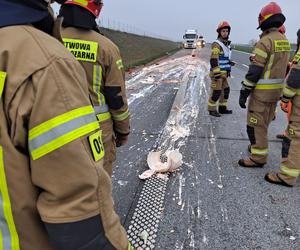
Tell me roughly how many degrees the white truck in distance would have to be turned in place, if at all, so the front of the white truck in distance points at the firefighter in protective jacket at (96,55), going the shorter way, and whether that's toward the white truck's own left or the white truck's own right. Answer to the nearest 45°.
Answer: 0° — it already faces them

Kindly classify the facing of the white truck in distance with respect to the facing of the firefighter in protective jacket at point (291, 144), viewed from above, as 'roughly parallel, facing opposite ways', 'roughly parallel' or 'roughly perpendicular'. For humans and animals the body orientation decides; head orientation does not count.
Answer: roughly perpendicular

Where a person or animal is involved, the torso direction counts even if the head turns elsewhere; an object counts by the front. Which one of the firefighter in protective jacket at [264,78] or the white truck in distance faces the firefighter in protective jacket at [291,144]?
the white truck in distance

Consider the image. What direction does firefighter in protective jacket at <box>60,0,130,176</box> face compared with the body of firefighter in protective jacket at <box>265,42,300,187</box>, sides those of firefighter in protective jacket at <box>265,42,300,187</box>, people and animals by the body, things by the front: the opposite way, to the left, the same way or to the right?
to the right

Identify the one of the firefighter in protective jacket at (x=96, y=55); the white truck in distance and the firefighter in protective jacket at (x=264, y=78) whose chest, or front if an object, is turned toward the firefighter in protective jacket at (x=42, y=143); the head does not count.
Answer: the white truck in distance

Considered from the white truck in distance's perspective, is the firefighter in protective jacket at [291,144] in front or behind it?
in front

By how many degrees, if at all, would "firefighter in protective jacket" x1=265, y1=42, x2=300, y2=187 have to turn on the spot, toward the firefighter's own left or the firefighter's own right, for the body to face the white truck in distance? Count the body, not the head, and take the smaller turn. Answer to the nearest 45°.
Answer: approximately 90° to the firefighter's own right

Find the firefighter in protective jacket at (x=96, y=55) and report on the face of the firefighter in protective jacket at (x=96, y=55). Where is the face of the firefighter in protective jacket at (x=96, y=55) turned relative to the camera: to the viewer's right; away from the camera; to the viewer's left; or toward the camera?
away from the camera

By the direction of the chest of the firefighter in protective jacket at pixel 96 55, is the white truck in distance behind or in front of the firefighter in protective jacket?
in front

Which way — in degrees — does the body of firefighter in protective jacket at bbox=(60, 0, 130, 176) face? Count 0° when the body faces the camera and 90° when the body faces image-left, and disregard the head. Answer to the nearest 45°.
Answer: approximately 225°

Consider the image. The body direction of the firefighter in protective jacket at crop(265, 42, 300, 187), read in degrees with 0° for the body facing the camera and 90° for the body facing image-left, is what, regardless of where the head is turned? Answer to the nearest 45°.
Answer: approximately 90°

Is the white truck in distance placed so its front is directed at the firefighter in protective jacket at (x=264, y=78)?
yes
